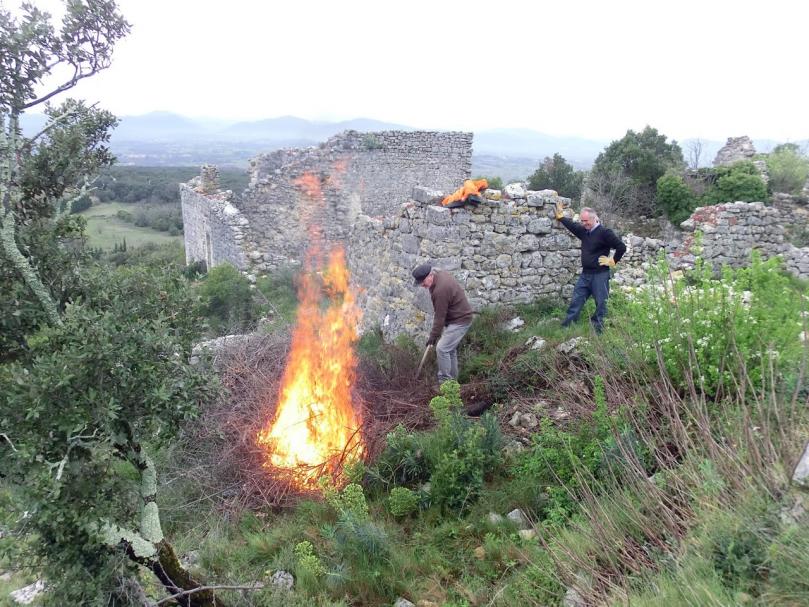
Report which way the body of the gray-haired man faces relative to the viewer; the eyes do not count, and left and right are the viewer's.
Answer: facing the viewer and to the left of the viewer

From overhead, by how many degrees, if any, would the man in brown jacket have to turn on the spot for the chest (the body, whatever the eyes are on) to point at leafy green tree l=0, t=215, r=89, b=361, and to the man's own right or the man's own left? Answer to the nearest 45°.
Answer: approximately 45° to the man's own left

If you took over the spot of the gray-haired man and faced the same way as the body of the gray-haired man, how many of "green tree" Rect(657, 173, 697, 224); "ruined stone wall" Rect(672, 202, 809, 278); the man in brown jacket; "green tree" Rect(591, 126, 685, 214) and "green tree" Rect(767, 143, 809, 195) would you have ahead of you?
1

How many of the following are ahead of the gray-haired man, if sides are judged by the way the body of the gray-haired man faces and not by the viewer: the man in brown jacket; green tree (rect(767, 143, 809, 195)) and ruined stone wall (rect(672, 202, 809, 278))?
1

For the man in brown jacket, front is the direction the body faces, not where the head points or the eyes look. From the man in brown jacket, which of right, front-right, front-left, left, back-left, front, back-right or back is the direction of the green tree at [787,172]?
back-right

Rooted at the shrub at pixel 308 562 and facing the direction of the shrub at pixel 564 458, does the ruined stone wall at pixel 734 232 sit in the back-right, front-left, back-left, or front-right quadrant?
front-left

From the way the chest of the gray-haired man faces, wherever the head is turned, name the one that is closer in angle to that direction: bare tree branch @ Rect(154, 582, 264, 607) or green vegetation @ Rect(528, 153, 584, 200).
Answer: the bare tree branch

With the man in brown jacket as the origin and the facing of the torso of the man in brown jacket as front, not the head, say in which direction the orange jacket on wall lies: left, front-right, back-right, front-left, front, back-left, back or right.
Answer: right

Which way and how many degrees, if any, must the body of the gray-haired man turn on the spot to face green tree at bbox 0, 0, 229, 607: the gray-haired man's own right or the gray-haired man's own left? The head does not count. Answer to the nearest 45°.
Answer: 0° — they already face it

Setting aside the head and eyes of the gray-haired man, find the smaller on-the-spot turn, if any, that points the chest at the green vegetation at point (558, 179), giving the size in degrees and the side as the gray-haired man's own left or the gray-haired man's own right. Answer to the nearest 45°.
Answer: approximately 135° to the gray-haired man's own right

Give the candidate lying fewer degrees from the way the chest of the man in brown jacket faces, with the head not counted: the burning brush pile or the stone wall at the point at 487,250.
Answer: the burning brush pile

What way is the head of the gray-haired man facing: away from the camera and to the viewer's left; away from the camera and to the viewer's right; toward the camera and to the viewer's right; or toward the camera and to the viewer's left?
toward the camera and to the viewer's left

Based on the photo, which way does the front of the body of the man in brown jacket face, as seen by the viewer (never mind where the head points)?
to the viewer's left
